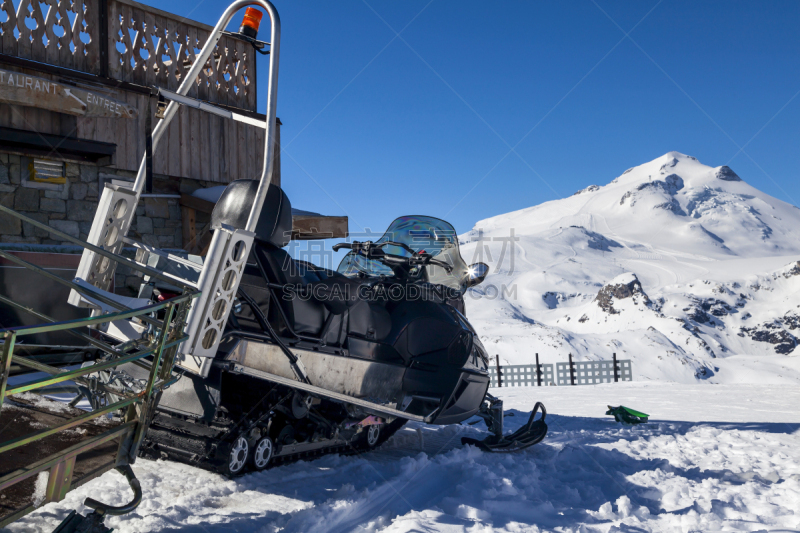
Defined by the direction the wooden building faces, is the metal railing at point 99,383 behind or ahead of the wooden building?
ahead

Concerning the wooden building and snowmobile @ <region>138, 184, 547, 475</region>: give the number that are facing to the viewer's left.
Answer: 0

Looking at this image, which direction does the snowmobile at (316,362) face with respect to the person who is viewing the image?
facing away from the viewer and to the right of the viewer

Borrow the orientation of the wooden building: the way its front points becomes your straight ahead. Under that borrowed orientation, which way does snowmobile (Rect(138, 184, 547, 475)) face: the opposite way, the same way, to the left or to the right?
to the left

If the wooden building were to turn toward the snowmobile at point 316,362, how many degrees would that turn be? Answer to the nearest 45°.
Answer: approximately 45° to its right

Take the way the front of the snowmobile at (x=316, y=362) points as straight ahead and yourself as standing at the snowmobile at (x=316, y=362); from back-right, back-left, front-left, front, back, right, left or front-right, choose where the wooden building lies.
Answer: left

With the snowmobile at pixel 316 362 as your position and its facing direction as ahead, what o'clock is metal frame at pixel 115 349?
The metal frame is roughly at 6 o'clock from the snowmobile.

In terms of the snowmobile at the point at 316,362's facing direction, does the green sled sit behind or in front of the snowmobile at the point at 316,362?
in front

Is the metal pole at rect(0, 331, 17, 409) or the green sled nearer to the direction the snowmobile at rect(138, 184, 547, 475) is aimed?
the green sled

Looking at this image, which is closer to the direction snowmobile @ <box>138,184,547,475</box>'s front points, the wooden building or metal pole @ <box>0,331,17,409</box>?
the wooden building

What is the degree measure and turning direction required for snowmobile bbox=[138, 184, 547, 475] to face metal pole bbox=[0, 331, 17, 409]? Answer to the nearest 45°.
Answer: approximately 180°

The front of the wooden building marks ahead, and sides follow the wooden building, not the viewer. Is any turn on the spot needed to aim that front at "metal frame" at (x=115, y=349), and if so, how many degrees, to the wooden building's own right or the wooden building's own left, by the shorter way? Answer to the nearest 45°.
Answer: approximately 45° to the wooden building's own right
